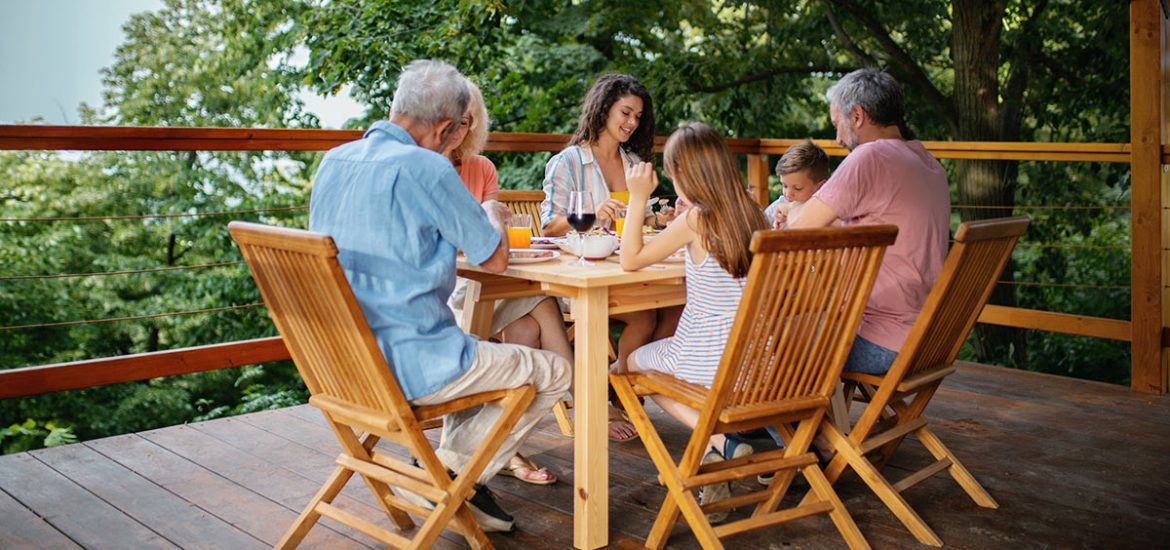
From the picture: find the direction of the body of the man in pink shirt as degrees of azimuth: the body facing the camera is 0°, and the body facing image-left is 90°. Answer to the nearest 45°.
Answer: approximately 135°

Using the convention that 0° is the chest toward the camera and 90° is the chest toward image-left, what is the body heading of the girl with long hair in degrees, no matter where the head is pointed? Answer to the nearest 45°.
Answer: approximately 135°

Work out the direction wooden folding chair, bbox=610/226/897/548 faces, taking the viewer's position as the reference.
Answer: facing away from the viewer and to the left of the viewer

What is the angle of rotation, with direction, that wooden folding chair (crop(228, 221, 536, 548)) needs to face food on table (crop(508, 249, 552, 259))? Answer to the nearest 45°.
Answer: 0° — it already faces it

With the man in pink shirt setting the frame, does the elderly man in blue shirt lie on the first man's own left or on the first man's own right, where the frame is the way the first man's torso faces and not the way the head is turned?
on the first man's own left

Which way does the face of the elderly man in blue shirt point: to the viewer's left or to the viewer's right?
to the viewer's right

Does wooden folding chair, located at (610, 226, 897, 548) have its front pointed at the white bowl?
yes

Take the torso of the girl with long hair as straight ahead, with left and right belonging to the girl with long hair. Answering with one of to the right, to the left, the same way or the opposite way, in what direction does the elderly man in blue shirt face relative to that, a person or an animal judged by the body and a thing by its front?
to the right

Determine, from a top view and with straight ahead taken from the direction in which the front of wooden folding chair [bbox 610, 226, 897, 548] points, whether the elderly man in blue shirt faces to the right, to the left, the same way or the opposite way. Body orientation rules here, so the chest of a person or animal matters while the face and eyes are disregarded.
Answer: to the right
